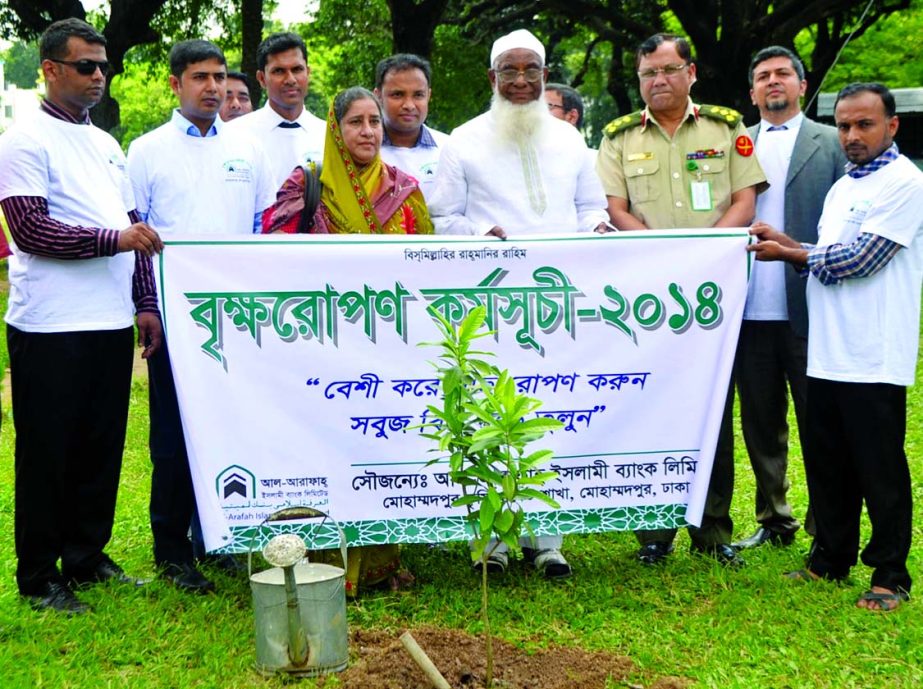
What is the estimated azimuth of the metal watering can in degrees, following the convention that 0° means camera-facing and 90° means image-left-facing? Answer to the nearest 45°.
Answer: approximately 0°

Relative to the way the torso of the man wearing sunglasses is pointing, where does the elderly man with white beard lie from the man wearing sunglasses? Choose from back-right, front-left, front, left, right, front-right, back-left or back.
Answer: front-left

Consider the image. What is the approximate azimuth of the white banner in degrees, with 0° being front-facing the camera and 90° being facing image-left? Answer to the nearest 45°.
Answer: approximately 0°

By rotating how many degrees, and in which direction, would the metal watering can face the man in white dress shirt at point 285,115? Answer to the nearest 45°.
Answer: approximately 180°

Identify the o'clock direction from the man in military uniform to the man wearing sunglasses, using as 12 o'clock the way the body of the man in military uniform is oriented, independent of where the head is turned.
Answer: The man wearing sunglasses is roughly at 2 o'clock from the man in military uniform.

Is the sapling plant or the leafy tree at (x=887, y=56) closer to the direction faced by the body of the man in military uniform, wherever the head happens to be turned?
the sapling plant
